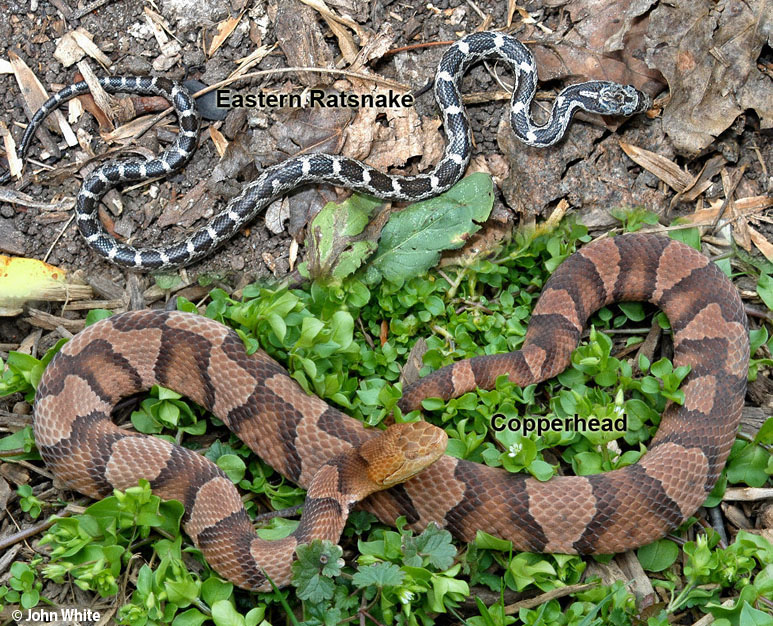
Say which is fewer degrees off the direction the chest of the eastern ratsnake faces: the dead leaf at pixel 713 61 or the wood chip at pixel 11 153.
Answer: the dead leaf

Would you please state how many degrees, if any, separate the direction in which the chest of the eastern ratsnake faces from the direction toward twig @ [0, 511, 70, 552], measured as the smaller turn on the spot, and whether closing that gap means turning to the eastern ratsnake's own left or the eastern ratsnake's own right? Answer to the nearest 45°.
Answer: approximately 135° to the eastern ratsnake's own right

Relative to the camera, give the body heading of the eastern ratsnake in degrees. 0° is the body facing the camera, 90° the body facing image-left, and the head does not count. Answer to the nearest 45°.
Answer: approximately 270°

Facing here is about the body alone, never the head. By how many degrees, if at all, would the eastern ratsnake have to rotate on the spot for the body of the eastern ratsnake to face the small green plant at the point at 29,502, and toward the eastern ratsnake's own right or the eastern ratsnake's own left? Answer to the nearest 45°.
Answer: approximately 135° to the eastern ratsnake's own right

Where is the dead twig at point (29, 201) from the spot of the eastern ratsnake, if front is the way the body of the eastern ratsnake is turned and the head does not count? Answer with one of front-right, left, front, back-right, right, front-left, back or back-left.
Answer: back

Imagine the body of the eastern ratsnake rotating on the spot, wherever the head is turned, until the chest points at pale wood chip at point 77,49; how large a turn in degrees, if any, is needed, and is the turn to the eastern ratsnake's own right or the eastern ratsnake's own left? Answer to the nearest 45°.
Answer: approximately 135° to the eastern ratsnake's own left

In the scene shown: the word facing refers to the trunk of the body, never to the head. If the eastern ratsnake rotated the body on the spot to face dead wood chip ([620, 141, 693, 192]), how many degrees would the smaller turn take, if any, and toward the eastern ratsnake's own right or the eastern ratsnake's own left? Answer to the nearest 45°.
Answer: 0° — it already faces it

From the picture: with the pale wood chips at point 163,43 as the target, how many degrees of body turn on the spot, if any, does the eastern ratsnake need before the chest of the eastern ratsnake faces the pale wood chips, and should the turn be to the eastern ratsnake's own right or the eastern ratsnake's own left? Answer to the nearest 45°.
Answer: approximately 135° to the eastern ratsnake's own left

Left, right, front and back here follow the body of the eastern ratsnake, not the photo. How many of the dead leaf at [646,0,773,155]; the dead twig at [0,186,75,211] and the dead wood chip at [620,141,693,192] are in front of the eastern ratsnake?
2

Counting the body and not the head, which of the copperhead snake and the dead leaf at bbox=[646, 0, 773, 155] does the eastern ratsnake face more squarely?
the dead leaf

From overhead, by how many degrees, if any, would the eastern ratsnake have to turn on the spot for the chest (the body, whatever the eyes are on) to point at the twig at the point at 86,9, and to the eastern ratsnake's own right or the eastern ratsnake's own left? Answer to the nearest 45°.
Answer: approximately 135° to the eastern ratsnake's own left

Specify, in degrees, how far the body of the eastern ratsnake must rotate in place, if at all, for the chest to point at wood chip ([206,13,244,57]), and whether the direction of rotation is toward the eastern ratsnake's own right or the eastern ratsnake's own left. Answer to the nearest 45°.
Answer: approximately 135° to the eastern ratsnake's own left

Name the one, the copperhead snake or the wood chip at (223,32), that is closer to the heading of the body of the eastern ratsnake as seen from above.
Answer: the copperhead snake

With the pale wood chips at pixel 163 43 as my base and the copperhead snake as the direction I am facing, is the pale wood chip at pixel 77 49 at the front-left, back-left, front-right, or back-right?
back-right
